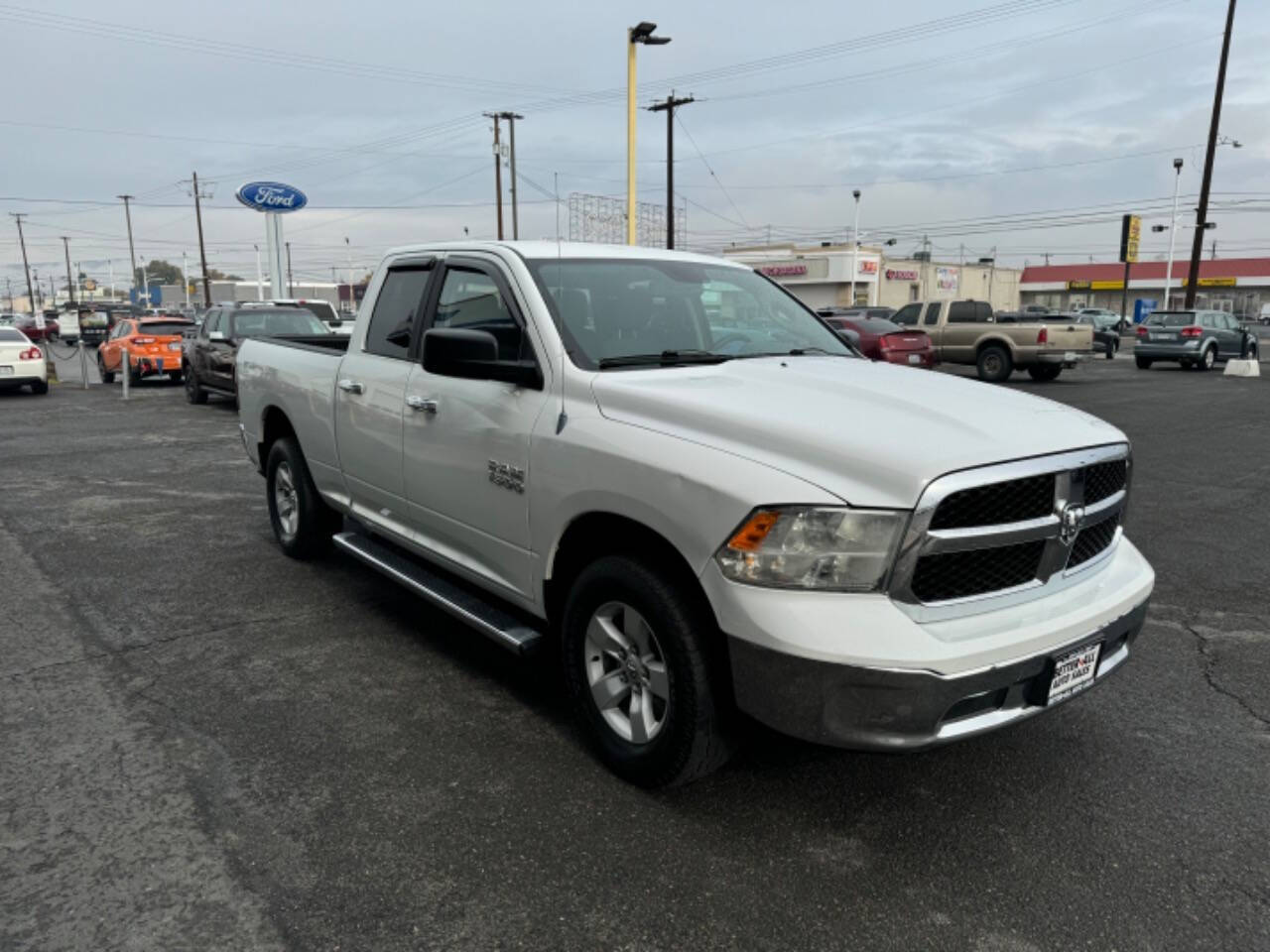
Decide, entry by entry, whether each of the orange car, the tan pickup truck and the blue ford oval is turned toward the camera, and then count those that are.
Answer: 1

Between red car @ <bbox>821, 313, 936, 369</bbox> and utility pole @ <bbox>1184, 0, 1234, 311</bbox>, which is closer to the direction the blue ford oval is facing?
the red car

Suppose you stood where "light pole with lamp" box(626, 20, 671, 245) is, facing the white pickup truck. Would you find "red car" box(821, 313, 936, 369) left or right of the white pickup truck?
left

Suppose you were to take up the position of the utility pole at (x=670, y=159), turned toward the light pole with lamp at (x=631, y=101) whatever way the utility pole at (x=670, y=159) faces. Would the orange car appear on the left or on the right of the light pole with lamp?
right

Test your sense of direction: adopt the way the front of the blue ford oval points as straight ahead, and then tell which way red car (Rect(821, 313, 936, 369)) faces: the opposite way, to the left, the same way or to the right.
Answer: the opposite way

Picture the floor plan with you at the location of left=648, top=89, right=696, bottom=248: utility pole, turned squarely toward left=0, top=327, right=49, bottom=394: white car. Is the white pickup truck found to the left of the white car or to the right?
left

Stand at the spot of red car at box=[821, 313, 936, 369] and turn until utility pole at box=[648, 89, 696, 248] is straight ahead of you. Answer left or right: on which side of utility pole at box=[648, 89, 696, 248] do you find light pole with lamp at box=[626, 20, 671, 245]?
left

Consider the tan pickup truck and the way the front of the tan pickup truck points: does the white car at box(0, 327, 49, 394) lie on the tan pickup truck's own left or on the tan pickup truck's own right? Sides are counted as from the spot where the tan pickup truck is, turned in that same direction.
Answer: on the tan pickup truck's own left

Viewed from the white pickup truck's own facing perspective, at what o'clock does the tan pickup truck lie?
The tan pickup truck is roughly at 8 o'clock from the white pickup truck.

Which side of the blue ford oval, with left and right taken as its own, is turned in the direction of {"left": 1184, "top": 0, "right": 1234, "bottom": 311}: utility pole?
left

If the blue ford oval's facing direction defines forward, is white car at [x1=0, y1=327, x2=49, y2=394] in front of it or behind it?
in front

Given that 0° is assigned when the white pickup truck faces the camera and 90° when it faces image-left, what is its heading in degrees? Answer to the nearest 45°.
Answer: approximately 315°

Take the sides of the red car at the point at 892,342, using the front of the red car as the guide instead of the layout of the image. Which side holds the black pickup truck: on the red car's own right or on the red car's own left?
on the red car's own left

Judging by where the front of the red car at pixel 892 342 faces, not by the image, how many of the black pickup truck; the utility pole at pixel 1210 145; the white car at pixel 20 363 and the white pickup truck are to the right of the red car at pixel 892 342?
1

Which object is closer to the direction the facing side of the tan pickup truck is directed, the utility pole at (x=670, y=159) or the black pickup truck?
the utility pole

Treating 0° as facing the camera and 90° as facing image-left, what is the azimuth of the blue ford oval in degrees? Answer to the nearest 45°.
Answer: approximately 0°
